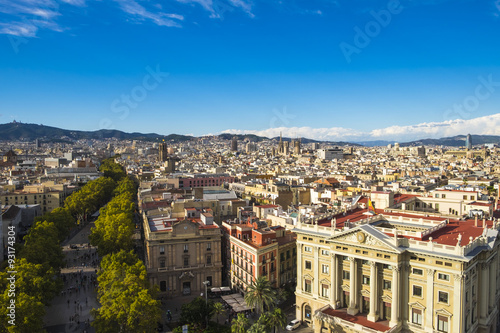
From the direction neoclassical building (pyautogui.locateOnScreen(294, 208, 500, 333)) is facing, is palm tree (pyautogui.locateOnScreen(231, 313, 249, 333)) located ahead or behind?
ahead

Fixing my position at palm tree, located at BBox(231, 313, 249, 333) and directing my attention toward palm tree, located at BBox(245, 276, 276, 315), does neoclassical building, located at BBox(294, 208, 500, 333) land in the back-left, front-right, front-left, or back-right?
front-right

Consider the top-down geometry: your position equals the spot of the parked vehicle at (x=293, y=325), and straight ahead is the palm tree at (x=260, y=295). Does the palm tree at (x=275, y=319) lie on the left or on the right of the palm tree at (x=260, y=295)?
left

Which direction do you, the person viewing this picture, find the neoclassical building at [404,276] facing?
facing the viewer and to the left of the viewer

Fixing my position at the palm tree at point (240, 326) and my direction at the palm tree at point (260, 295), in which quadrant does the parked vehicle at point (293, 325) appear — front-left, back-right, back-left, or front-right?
front-right

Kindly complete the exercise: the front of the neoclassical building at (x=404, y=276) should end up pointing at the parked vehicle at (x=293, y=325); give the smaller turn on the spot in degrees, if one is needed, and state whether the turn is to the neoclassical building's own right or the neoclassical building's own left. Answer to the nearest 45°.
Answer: approximately 45° to the neoclassical building's own right

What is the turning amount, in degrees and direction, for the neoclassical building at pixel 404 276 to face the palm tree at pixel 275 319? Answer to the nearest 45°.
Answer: approximately 45° to its right

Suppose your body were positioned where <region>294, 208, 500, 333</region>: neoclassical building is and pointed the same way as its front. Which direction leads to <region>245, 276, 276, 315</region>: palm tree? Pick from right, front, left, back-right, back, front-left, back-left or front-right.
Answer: front-right

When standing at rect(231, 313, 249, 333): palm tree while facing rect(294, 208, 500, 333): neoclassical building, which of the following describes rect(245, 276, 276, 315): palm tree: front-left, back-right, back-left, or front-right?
front-left
